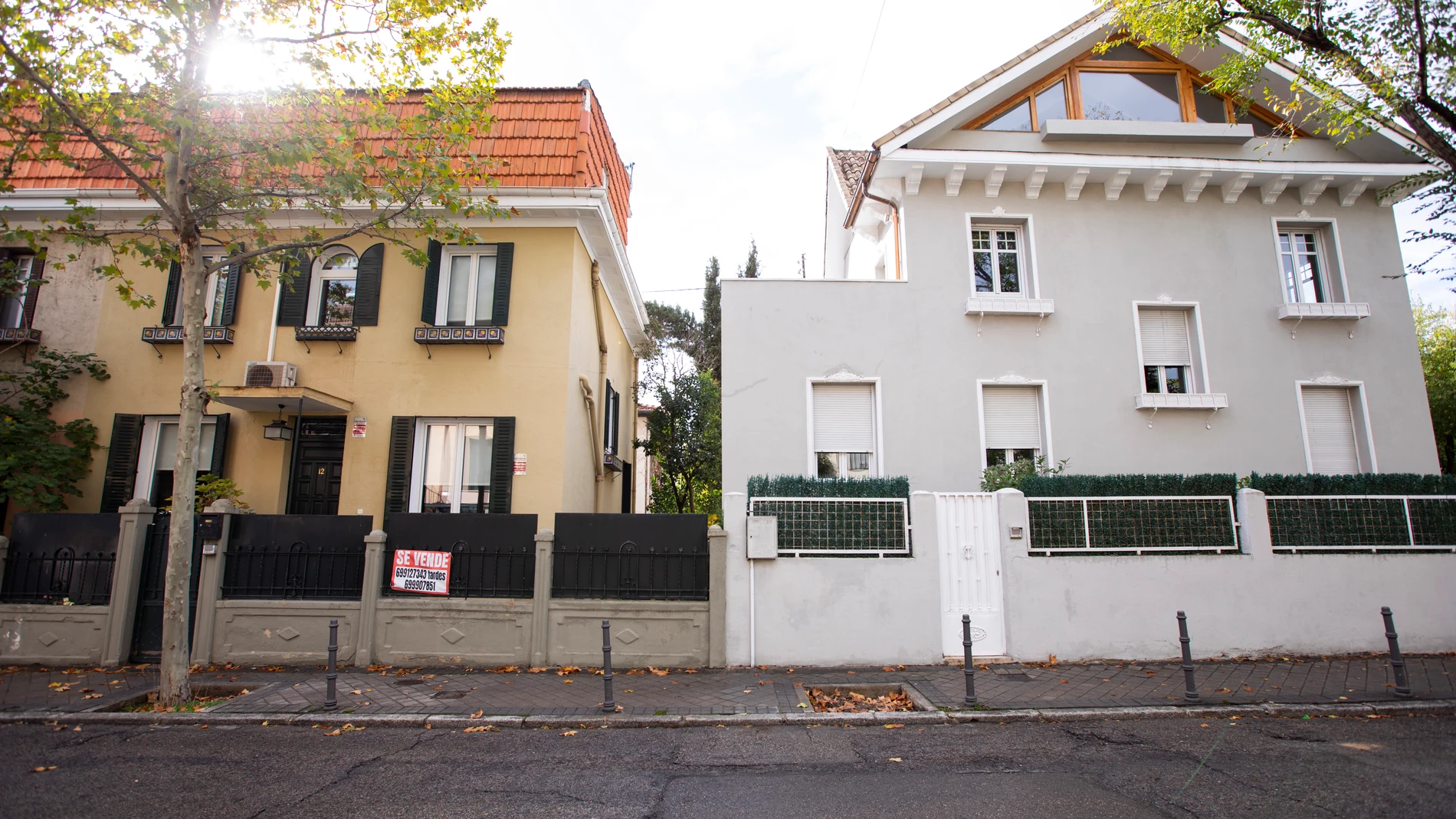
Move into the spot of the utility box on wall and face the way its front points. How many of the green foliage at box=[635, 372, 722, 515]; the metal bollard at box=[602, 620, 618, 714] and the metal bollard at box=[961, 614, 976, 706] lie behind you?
1

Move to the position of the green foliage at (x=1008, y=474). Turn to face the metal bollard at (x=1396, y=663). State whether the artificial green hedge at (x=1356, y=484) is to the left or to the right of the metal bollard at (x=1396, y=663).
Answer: left

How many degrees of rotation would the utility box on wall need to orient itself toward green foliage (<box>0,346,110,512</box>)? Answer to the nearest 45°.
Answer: approximately 90° to its right

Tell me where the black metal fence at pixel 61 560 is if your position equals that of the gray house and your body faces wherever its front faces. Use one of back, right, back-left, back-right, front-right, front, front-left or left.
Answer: front-right

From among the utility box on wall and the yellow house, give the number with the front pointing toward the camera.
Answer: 2

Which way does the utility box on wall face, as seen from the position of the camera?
facing the viewer

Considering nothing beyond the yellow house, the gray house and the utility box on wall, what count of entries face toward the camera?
3

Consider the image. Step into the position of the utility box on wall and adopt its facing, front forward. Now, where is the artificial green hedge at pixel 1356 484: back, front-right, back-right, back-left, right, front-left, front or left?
left

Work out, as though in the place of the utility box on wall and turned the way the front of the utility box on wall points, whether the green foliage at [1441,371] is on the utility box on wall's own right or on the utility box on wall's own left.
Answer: on the utility box on wall's own left

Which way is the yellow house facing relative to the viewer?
toward the camera

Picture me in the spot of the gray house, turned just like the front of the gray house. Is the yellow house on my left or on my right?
on my right

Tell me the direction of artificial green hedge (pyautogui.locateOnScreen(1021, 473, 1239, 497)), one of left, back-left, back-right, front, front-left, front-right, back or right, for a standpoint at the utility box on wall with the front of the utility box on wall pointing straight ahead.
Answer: left

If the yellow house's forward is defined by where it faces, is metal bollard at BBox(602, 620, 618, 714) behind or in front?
in front

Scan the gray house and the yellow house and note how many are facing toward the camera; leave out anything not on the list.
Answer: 2

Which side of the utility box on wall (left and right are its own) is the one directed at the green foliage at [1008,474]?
left

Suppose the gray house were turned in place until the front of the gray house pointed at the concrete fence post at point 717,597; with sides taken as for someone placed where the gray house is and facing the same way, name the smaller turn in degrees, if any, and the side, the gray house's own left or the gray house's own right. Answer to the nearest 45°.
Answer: approximately 45° to the gray house's own right

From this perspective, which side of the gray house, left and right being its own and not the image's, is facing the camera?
front

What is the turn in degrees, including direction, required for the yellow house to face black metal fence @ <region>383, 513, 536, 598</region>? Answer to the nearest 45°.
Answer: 0° — it already faces it

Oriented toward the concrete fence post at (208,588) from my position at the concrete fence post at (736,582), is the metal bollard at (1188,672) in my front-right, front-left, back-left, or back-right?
back-left
